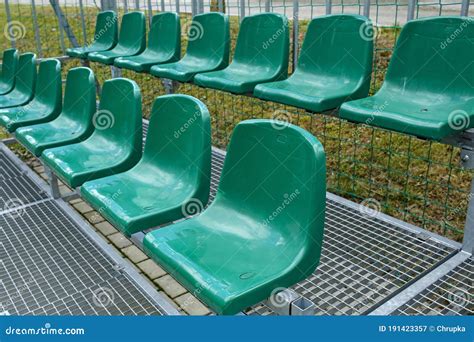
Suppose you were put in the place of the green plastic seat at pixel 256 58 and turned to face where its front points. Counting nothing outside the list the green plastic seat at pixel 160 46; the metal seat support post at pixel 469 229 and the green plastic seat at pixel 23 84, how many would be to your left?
1

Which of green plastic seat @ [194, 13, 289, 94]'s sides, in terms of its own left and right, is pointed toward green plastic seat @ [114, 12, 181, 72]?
right

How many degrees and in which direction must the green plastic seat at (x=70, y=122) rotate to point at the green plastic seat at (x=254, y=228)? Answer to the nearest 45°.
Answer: approximately 45° to its left

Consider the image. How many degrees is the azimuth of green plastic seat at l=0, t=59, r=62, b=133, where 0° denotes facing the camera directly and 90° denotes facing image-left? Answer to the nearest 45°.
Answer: approximately 45°

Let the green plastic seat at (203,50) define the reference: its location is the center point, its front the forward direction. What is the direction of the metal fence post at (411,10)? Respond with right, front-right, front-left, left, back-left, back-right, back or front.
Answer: left

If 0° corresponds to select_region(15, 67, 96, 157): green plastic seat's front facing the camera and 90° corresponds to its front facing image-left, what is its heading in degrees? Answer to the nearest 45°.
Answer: approximately 45°

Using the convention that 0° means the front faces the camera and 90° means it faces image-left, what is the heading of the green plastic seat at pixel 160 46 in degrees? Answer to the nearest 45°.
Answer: approximately 45°

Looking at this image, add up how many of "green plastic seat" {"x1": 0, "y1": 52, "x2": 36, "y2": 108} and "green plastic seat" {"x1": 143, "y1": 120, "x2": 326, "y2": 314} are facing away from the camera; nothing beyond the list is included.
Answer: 0

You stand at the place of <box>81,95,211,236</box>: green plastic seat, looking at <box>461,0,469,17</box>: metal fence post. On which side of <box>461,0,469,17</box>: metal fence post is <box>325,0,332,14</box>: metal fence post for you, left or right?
left
